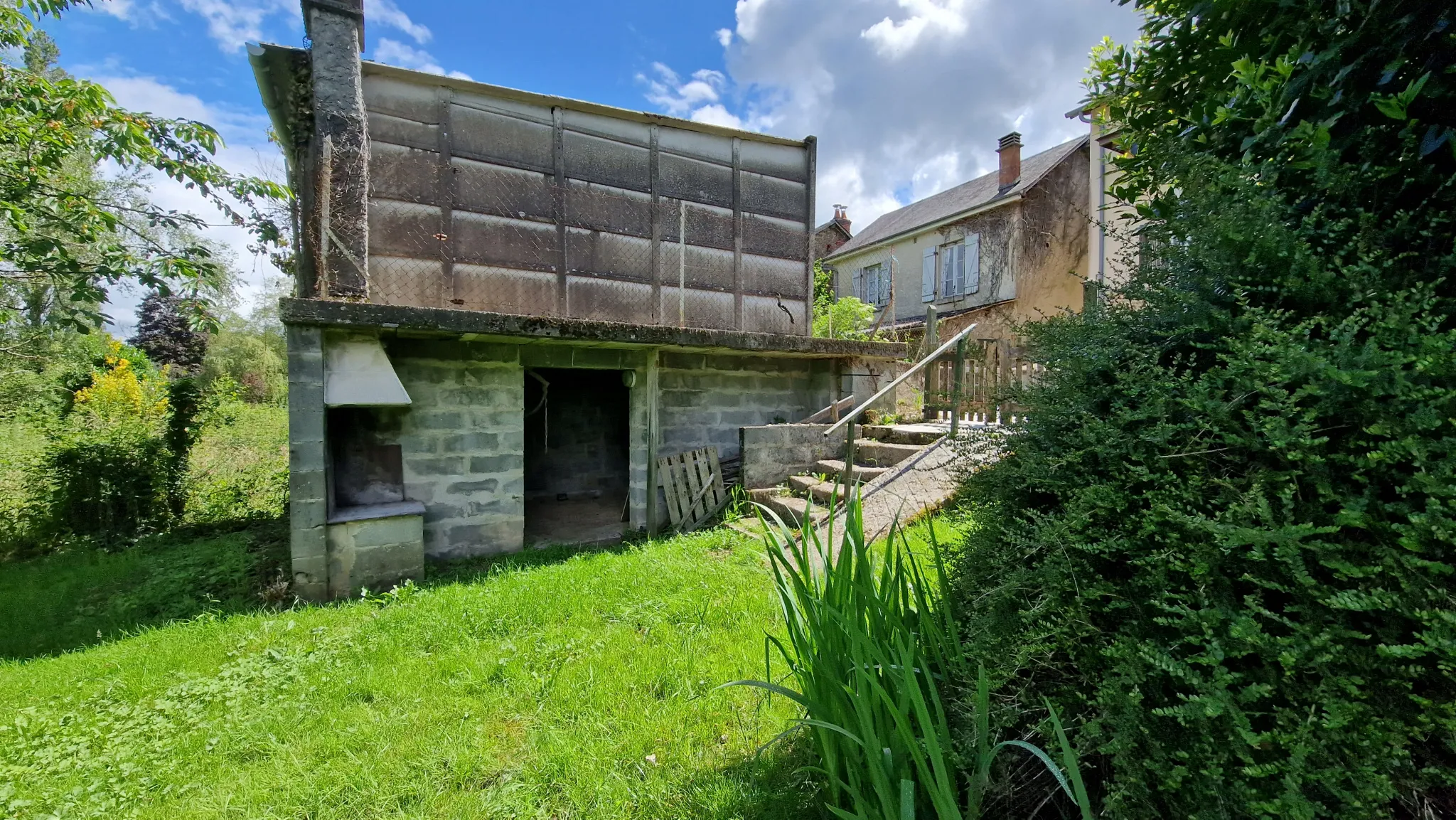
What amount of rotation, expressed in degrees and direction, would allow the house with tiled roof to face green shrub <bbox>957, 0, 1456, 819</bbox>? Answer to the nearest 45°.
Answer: approximately 45° to its left

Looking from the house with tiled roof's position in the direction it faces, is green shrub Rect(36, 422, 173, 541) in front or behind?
in front

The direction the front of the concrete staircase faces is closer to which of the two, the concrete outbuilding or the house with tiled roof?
the concrete outbuilding

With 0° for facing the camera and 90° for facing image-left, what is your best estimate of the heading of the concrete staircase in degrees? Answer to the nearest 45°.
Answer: approximately 45°

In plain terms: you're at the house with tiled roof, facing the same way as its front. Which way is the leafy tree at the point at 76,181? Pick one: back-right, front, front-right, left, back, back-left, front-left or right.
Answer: front

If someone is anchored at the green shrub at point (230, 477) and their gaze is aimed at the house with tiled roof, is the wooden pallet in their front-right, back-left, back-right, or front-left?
front-right

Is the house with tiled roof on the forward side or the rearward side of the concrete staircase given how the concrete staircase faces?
on the rearward side

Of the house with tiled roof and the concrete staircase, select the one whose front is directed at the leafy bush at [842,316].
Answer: the house with tiled roof

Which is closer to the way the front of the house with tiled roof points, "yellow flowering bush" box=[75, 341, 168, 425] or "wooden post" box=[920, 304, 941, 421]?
the yellow flowering bush

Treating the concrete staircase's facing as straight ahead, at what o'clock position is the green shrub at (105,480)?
The green shrub is roughly at 1 o'clock from the concrete staircase.

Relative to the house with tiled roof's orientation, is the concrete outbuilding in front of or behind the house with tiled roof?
in front

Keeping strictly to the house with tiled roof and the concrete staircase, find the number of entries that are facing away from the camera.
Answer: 0

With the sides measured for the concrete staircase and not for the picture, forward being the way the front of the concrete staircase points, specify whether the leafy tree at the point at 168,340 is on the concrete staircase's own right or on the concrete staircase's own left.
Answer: on the concrete staircase's own right

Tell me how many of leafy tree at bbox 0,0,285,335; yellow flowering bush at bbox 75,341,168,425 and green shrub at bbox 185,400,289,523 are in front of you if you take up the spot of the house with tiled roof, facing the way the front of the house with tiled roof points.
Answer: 3

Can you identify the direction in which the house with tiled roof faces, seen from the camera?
facing the viewer and to the left of the viewer
